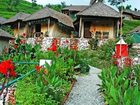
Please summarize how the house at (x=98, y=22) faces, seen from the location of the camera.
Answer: facing the viewer

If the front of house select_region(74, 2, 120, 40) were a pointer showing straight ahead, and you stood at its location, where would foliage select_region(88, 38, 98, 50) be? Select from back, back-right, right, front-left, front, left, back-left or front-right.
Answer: front

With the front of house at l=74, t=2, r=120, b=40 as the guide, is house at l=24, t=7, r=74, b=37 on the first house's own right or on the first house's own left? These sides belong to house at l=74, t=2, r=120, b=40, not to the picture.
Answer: on the first house's own right

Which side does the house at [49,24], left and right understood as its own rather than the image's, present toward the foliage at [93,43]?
left

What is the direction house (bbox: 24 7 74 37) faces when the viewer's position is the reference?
facing the viewer and to the left of the viewer

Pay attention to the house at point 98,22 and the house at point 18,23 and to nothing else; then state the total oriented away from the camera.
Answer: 0
